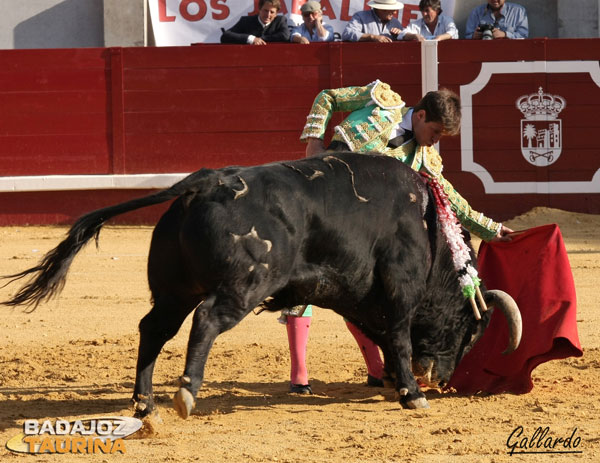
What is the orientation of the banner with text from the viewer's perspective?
toward the camera

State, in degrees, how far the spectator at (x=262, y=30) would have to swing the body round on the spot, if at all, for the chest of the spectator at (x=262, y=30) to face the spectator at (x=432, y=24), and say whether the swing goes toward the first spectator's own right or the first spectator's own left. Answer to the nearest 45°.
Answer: approximately 90° to the first spectator's own left

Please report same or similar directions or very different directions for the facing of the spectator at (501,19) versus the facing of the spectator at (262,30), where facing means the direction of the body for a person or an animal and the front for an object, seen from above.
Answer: same or similar directions

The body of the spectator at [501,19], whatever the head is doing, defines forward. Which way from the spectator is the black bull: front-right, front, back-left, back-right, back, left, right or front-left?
front

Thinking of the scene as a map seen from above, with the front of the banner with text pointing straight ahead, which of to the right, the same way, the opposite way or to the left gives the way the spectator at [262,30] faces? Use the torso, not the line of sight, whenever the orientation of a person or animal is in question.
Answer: the same way

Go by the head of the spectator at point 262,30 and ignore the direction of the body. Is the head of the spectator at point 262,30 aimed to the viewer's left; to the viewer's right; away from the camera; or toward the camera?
toward the camera

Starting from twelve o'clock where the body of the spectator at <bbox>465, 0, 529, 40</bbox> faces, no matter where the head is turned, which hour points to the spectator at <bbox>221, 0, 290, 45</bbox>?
the spectator at <bbox>221, 0, 290, 45</bbox> is roughly at 2 o'clock from the spectator at <bbox>465, 0, 529, 40</bbox>.

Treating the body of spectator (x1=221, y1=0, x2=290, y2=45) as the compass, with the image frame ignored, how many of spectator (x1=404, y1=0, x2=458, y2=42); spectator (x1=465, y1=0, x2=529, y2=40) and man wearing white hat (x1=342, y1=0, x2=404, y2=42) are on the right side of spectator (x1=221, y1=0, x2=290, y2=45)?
0

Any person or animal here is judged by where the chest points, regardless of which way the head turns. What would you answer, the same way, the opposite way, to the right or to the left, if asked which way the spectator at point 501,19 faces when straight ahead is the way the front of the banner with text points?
the same way

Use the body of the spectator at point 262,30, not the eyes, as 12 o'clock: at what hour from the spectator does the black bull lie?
The black bull is roughly at 12 o'clock from the spectator.

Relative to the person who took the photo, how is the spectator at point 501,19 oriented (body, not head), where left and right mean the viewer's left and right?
facing the viewer
